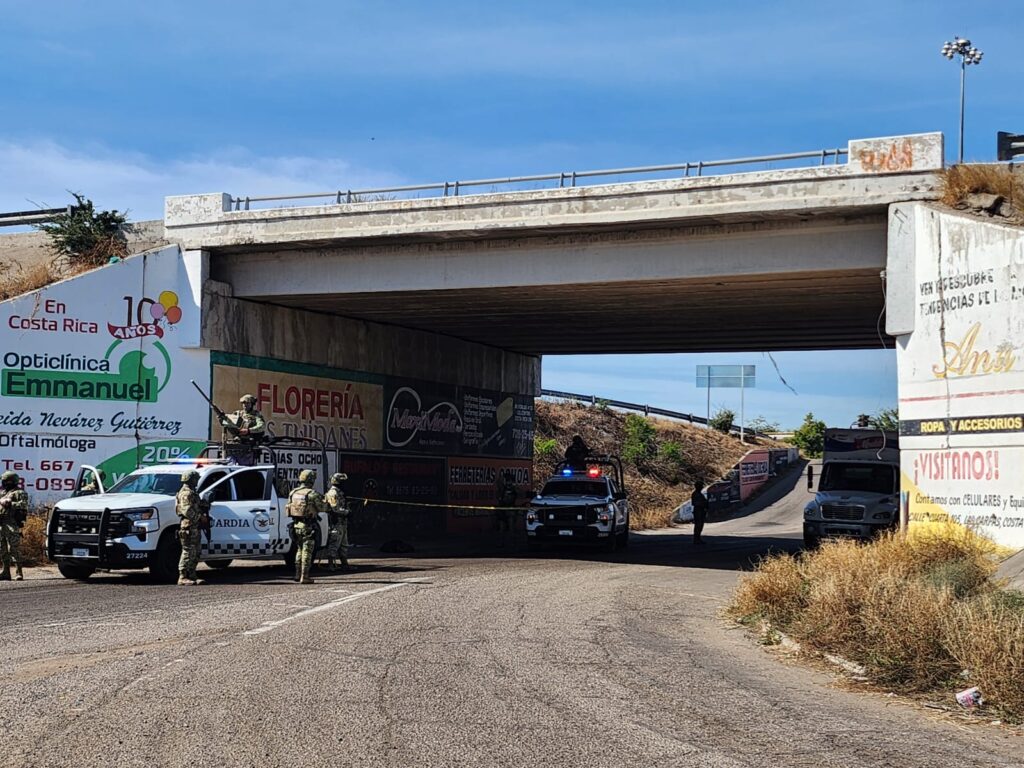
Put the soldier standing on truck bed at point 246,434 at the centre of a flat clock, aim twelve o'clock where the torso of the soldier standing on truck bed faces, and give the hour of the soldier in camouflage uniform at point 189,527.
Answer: The soldier in camouflage uniform is roughly at 11 o'clock from the soldier standing on truck bed.

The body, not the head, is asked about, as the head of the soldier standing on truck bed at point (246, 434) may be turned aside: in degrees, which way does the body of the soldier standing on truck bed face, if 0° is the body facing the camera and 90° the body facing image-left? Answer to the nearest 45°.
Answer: approximately 45°

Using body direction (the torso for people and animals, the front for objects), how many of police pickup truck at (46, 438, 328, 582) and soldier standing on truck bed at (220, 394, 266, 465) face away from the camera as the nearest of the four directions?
0

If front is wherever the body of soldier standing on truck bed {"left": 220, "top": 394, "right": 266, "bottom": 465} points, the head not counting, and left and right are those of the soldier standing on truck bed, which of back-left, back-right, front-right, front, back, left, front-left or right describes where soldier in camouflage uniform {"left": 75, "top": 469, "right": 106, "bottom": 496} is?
front

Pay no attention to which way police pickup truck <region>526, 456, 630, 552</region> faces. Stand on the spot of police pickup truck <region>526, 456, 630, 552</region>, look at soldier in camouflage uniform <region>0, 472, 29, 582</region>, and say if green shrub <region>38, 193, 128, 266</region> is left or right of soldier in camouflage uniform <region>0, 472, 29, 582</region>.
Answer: right

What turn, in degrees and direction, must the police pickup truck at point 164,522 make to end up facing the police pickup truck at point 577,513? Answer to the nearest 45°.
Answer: approximately 180°

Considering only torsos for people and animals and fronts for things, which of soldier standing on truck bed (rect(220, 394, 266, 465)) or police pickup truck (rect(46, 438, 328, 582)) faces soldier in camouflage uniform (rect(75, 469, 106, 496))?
the soldier standing on truck bed

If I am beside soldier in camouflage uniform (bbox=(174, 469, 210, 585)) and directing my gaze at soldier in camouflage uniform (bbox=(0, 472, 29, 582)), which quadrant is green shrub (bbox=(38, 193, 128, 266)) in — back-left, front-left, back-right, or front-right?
front-right

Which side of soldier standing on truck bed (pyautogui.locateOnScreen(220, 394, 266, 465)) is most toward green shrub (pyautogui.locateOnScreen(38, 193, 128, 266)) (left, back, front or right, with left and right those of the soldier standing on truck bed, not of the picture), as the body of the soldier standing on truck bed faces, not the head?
right

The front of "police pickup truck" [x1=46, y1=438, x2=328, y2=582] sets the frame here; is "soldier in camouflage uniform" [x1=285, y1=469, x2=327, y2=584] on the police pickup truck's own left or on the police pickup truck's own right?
on the police pickup truck's own left

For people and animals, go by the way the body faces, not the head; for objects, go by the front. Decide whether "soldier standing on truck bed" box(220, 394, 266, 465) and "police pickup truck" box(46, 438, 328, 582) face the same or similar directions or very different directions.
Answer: same or similar directions

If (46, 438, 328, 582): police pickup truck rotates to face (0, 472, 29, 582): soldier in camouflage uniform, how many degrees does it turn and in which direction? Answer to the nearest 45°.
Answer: approximately 45° to its right

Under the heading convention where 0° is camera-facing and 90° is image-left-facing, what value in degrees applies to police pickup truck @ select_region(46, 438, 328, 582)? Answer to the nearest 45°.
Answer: approximately 45°
